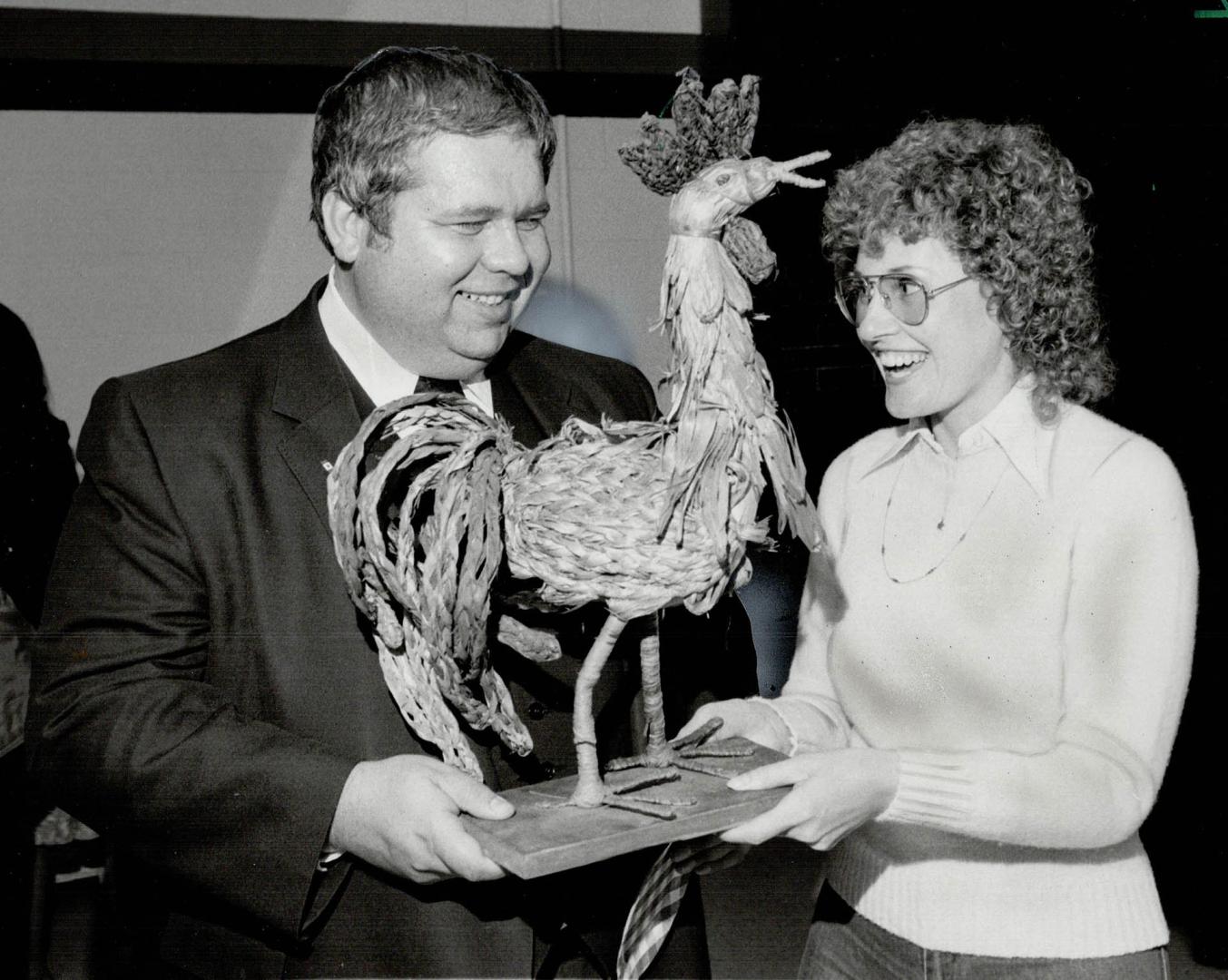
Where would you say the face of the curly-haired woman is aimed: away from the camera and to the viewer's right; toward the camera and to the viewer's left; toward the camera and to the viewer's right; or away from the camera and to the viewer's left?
toward the camera and to the viewer's left

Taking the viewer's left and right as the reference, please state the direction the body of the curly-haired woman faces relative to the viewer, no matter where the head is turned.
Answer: facing the viewer and to the left of the viewer

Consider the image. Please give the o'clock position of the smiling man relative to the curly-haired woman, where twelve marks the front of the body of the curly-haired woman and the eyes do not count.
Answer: The smiling man is roughly at 1 o'clock from the curly-haired woman.

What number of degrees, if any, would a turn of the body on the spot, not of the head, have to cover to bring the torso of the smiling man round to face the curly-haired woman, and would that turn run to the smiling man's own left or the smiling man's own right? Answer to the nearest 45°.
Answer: approximately 45° to the smiling man's own left

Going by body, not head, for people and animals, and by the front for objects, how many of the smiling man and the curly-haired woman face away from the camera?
0

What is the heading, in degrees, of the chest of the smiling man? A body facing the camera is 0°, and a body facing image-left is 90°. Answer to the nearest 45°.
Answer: approximately 315°

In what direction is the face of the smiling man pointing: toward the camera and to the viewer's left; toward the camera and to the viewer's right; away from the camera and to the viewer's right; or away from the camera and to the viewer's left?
toward the camera and to the viewer's right
